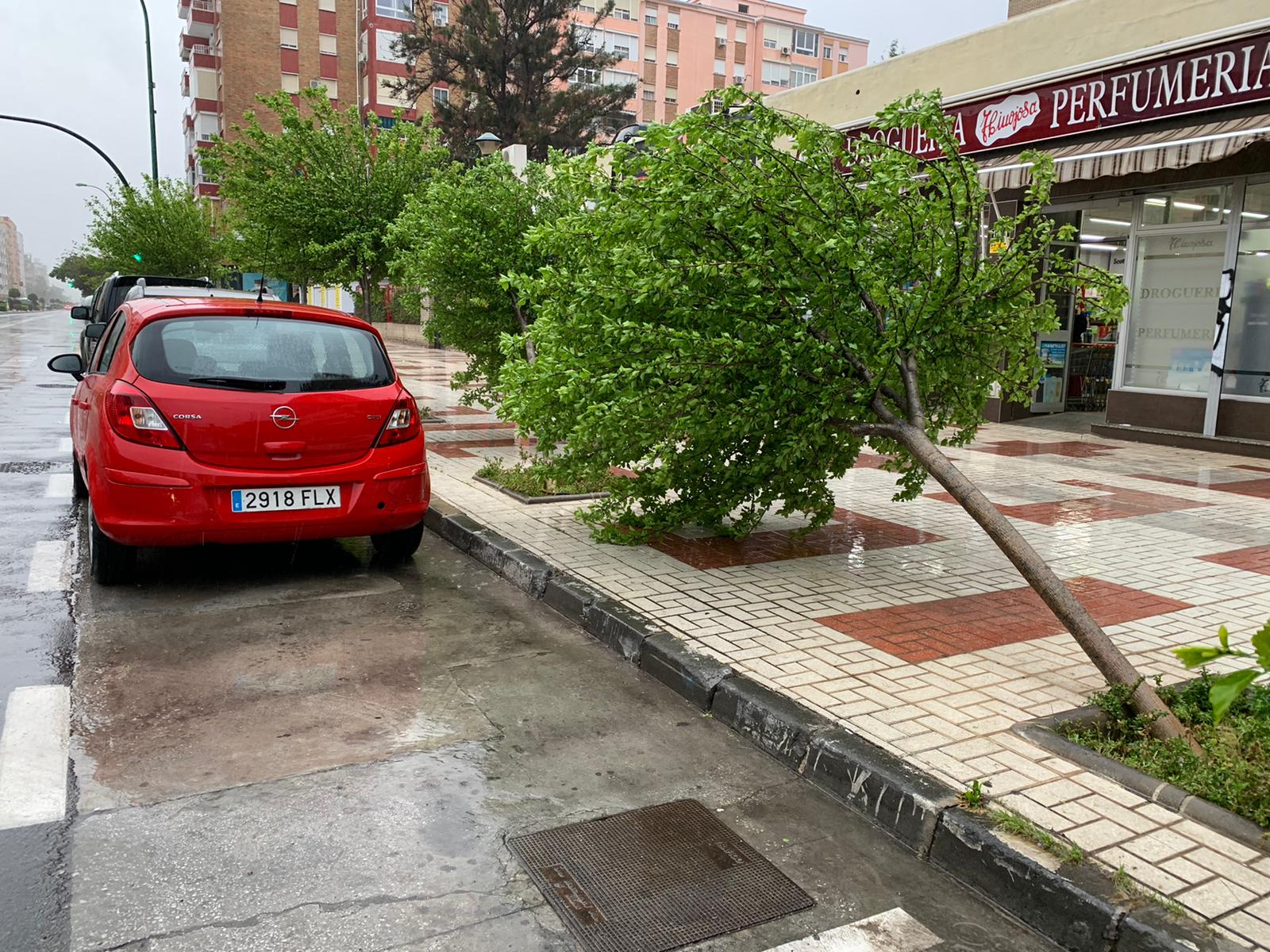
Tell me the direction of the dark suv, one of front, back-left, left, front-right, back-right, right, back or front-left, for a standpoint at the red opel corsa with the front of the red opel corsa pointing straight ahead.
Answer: front

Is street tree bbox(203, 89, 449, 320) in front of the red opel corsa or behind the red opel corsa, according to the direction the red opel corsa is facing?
in front

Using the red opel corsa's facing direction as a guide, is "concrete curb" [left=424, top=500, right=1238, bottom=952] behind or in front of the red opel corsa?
behind

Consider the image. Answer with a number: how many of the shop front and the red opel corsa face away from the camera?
1

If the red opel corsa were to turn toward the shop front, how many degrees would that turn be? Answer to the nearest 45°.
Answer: approximately 90° to its right

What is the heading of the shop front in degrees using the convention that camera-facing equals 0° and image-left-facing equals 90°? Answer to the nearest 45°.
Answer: approximately 45°

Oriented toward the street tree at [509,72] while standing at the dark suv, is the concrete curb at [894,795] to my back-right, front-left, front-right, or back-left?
back-right

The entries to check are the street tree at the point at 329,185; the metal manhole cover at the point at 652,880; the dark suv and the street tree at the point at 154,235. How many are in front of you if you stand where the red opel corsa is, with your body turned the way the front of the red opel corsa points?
3

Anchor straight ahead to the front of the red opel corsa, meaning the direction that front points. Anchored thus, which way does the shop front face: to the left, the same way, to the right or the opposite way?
to the left

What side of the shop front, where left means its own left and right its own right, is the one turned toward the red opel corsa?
front

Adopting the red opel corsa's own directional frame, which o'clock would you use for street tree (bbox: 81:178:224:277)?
The street tree is roughly at 12 o'clock from the red opel corsa.

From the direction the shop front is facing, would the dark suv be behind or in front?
in front

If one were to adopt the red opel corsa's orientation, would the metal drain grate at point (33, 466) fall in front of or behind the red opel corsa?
in front

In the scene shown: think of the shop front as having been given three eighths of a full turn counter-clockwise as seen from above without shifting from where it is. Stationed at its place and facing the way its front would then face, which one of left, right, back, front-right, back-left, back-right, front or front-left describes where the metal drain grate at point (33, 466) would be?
back-right

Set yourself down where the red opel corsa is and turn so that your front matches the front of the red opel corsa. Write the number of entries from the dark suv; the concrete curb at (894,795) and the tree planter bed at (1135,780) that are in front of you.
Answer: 1

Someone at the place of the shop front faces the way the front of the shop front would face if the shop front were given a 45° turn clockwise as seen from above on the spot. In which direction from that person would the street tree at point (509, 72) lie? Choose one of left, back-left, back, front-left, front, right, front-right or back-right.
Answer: front-right

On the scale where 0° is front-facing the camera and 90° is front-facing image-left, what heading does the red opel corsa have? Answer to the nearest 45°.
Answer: approximately 180°

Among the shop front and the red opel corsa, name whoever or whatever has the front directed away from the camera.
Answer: the red opel corsa

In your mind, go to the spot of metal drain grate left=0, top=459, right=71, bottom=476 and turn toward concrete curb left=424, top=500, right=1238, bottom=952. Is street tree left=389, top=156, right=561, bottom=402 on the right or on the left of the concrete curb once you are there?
left

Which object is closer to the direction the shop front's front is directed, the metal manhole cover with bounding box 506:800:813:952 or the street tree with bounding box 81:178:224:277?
the metal manhole cover

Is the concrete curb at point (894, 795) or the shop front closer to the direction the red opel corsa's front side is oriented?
the shop front
